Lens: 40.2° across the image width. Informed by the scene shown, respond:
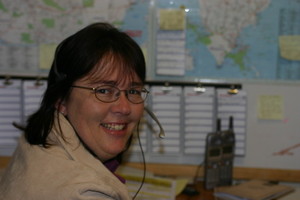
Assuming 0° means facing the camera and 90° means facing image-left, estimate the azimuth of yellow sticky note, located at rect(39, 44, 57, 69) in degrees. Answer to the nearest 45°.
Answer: approximately 0°

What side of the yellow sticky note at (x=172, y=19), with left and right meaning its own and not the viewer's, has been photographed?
front

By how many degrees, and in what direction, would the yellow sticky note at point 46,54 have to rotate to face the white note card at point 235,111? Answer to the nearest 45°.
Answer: approximately 90° to its left

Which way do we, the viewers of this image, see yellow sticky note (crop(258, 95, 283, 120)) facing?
facing the viewer

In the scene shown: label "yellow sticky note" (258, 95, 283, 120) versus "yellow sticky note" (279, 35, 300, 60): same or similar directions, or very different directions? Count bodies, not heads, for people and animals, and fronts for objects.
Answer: same or similar directions

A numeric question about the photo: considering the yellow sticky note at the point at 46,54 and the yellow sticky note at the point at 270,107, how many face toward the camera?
2

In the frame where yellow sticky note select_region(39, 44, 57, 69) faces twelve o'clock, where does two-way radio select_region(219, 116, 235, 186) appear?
The two-way radio is roughly at 10 o'clock from the yellow sticky note.

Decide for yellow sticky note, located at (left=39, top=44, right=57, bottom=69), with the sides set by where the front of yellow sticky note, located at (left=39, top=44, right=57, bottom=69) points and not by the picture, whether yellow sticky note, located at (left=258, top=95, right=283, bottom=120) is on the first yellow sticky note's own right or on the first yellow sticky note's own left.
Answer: on the first yellow sticky note's own left
